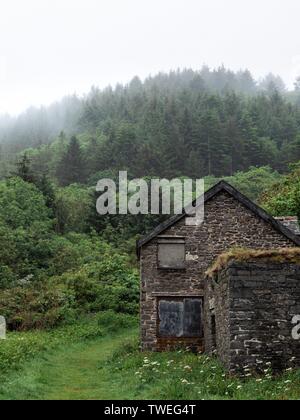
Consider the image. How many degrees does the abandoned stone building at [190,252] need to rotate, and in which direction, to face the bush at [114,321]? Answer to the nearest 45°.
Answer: approximately 135° to its right

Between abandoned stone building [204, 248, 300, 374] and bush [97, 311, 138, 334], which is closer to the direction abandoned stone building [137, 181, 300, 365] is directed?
the abandoned stone building

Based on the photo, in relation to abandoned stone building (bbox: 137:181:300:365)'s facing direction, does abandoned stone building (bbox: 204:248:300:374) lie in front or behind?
in front

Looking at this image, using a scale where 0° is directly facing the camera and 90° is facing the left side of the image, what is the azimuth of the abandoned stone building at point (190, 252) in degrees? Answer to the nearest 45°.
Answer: approximately 0°
